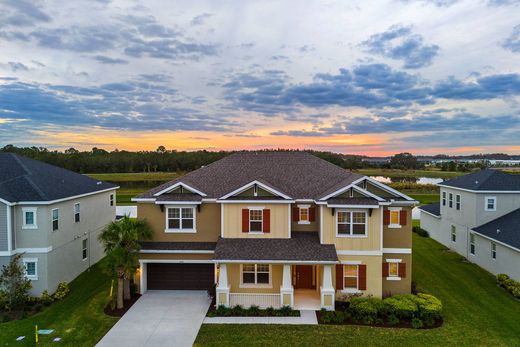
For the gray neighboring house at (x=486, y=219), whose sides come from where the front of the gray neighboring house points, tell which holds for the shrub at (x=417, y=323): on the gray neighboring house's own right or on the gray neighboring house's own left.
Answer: on the gray neighboring house's own right

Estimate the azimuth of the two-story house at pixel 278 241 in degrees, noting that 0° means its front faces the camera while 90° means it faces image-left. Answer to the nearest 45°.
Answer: approximately 0°

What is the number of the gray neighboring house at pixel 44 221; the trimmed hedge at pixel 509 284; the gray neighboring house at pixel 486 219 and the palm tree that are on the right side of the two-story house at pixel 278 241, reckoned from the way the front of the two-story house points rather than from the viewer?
2

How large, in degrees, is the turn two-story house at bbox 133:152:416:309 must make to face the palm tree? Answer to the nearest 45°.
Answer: approximately 90° to its right

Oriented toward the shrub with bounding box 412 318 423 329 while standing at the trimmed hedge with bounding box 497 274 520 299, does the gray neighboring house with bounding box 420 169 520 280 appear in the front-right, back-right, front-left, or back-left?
back-right

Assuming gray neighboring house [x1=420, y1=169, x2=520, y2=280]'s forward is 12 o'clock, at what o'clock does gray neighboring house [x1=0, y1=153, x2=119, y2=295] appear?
gray neighboring house [x1=0, y1=153, x2=119, y2=295] is roughly at 3 o'clock from gray neighboring house [x1=420, y1=169, x2=520, y2=280].

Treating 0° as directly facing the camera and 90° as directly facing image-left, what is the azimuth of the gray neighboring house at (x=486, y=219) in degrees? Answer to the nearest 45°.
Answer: approximately 315°

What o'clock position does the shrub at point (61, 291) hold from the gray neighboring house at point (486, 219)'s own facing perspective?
The shrub is roughly at 3 o'clock from the gray neighboring house.

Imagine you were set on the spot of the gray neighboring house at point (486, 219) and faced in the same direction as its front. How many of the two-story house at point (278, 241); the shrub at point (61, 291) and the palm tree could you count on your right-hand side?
3

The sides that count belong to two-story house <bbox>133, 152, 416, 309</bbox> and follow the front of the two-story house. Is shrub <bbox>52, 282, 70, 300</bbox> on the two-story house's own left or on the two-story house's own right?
on the two-story house's own right
